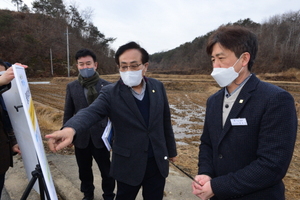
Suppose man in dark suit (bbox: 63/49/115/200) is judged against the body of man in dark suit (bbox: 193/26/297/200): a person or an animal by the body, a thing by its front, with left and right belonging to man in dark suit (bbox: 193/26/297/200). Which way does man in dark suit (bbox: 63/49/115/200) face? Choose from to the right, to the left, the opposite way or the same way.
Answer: to the left

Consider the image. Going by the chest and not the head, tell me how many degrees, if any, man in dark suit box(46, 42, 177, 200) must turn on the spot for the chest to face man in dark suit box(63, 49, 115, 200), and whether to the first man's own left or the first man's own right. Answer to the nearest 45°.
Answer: approximately 135° to the first man's own right

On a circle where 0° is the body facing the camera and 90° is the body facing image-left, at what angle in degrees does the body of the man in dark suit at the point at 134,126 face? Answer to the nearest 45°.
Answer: approximately 0°

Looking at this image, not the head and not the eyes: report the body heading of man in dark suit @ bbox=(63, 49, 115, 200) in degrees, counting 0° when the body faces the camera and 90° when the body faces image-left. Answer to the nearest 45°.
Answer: approximately 0°

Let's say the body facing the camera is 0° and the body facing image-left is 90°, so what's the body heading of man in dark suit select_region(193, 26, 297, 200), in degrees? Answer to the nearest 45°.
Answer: approximately 45°

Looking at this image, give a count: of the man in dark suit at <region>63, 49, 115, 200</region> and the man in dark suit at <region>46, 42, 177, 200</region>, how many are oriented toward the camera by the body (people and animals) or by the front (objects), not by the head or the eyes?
2

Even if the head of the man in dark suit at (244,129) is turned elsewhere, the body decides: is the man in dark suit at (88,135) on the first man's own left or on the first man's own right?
on the first man's own right

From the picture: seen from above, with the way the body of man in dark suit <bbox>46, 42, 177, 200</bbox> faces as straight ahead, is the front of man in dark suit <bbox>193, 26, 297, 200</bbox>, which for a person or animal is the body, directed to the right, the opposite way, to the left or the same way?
to the right
